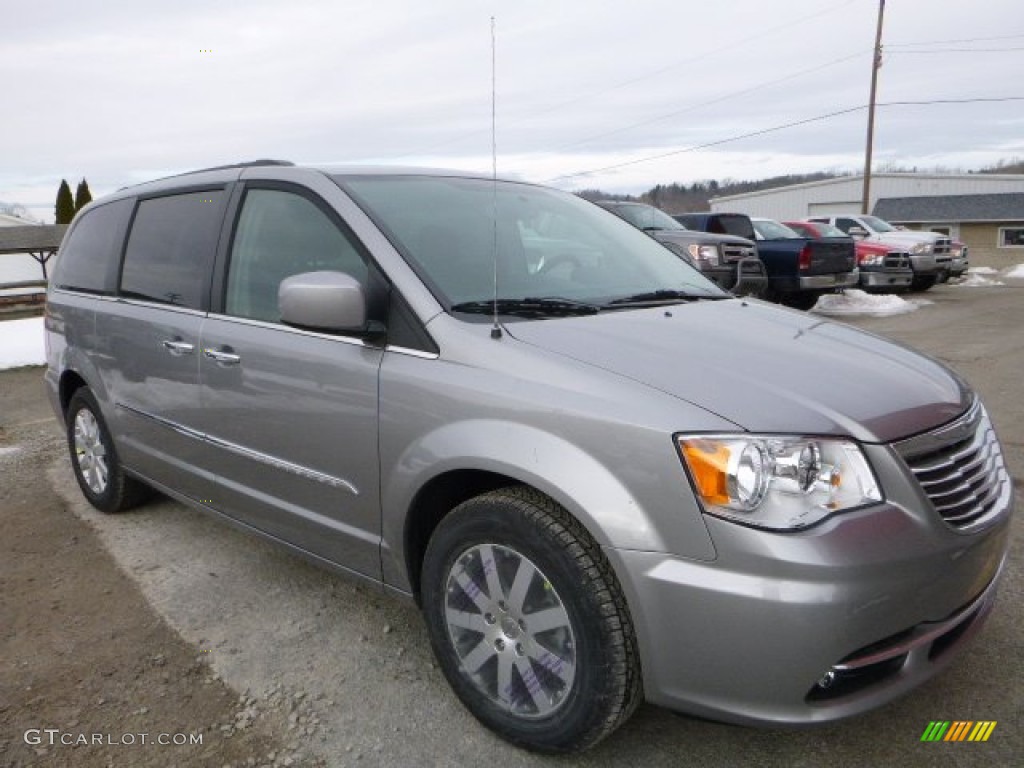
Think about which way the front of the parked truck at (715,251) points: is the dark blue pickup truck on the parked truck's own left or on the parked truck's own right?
on the parked truck's own left

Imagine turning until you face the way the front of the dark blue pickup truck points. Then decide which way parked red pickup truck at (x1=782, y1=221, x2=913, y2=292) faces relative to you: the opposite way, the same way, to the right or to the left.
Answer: the opposite way

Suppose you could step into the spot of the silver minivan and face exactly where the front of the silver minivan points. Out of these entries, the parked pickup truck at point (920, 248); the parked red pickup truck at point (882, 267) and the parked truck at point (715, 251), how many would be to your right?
0

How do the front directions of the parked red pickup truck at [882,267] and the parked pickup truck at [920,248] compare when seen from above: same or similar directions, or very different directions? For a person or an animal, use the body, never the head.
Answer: same or similar directions

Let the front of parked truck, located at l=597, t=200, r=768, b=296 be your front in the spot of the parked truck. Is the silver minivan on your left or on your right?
on your right

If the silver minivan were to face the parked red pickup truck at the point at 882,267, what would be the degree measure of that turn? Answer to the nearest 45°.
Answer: approximately 90° to its left

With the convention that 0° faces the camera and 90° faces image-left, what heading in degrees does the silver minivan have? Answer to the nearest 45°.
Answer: approximately 315°

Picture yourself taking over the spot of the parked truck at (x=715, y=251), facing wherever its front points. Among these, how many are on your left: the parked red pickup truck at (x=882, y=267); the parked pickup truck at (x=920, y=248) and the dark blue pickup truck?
3

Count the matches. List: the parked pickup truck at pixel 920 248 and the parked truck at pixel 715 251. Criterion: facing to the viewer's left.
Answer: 0

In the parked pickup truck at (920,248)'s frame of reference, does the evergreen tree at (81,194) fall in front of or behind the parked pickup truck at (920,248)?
behind

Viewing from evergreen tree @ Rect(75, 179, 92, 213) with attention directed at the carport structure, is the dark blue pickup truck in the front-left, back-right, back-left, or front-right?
front-left

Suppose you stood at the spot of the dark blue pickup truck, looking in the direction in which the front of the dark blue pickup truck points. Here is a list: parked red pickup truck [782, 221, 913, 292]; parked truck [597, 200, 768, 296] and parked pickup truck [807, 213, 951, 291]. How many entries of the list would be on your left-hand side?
1

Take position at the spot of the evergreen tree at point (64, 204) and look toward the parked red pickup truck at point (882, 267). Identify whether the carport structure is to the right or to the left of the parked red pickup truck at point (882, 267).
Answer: right

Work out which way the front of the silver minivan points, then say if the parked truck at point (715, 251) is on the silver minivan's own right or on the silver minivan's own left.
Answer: on the silver minivan's own left

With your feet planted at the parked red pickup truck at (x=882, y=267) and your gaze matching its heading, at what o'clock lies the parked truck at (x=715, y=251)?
the parked truck at (x=715, y=251) is roughly at 2 o'clock from the parked red pickup truck at (x=882, y=267).

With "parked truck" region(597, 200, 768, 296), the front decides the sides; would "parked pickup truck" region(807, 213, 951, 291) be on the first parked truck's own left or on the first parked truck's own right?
on the first parked truck's own left

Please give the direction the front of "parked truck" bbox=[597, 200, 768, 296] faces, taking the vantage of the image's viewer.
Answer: facing the viewer and to the right of the viewer
